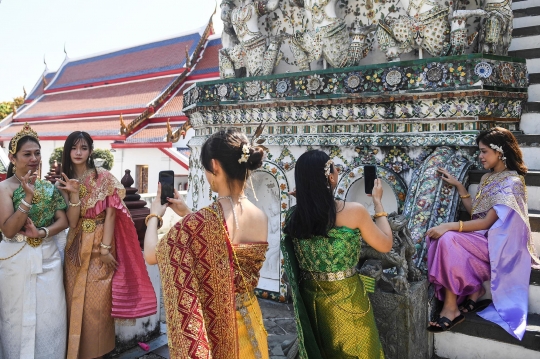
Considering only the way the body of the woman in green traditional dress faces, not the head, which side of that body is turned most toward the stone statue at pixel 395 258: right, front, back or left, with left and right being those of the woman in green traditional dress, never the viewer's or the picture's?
front

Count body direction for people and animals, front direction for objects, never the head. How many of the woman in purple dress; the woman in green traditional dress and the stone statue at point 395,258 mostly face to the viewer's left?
1

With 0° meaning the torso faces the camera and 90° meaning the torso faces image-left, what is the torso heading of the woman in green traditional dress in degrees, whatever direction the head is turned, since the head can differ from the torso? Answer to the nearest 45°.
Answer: approximately 225°

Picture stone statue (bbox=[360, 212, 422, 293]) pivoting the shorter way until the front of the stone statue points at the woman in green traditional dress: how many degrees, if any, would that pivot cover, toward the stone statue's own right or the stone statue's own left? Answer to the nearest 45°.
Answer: approximately 90° to the stone statue's own right

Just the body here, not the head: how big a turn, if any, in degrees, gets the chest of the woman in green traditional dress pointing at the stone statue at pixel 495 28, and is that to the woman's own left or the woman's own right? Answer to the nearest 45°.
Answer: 0° — they already face it

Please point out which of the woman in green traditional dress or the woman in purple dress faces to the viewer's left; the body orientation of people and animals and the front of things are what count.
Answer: the woman in purple dress

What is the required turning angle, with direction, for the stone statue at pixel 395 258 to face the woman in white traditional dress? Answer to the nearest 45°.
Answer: approximately 135° to its right

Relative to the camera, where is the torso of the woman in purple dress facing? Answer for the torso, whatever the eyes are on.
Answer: to the viewer's left

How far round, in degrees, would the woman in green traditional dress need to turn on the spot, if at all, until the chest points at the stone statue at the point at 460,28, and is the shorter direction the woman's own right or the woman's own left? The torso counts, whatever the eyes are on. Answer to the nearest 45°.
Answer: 0° — they already face it

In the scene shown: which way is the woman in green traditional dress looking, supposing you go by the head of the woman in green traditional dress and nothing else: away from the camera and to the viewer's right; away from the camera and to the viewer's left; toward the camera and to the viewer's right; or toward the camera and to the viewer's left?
away from the camera and to the viewer's right

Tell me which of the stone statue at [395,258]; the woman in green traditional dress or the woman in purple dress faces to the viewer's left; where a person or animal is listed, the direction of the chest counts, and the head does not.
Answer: the woman in purple dress
